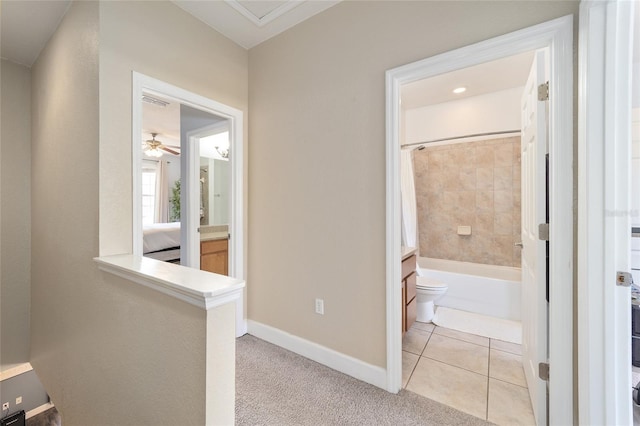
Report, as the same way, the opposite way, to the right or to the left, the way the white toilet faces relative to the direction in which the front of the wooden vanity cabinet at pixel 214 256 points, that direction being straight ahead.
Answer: to the left

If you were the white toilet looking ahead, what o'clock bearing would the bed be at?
The bed is roughly at 6 o'clock from the white toilet.

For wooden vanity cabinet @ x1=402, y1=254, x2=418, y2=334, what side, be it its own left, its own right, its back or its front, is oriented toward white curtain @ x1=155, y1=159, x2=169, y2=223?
back

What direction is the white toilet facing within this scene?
to the viewer's right

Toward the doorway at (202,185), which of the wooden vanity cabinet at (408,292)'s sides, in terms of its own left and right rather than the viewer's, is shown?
back

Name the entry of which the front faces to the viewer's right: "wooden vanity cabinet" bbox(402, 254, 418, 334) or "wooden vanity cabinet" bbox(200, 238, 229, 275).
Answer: "wooden vanity cabinet" bbox(402, 254, 418, 334)

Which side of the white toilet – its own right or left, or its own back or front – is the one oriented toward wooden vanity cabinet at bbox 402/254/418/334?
right

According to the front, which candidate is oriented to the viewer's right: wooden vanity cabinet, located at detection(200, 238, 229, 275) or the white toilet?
the white toilet

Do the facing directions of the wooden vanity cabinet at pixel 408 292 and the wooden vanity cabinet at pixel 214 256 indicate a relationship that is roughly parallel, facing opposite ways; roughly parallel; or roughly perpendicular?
roughly perpendicular

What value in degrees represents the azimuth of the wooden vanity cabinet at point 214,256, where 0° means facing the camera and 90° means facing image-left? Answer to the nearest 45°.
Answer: approximately 45°

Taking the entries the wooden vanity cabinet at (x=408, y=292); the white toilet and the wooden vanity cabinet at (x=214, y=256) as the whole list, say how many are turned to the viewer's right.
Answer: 2

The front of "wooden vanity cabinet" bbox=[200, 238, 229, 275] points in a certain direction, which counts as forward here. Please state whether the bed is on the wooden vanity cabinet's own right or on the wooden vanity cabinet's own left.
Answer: on the wooden vanity cabinet's own right

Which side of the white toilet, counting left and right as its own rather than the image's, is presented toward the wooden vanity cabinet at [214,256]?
back

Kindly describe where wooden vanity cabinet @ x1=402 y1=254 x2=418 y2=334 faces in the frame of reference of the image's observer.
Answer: facing to the right of the viewer
